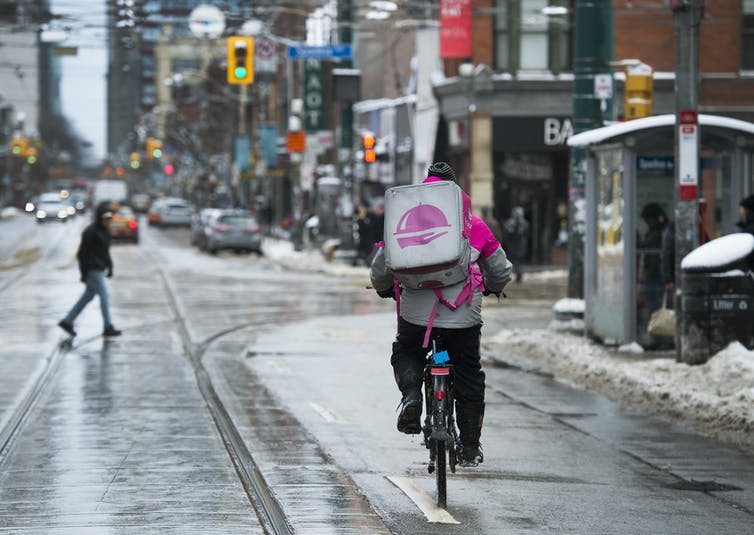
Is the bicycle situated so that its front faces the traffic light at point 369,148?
yes

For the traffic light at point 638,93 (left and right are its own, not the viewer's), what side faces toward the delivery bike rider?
back

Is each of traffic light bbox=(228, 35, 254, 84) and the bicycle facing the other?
yes

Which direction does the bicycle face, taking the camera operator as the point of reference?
facing away from the viewer

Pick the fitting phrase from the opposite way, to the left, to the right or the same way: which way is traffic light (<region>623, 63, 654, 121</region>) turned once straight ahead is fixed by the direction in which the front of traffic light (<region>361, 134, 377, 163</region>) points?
the opposite way

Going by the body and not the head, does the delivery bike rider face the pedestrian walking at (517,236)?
yes

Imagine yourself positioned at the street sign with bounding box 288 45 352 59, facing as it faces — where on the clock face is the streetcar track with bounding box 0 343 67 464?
The streetcar track is roughly at 12 o'clock from the street sign.

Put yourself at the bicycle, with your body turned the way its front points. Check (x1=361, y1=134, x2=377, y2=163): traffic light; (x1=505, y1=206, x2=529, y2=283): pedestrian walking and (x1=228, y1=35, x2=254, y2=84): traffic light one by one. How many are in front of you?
3

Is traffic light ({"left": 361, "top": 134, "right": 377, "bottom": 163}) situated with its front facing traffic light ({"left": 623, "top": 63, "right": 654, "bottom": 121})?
yes

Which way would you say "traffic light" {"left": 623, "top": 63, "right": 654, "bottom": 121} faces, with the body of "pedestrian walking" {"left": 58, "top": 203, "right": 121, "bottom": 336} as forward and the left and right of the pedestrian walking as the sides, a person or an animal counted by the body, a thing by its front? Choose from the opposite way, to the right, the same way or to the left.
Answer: to the left

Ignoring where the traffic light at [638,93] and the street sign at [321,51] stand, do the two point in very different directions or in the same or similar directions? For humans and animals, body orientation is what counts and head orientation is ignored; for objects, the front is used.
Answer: very different directions

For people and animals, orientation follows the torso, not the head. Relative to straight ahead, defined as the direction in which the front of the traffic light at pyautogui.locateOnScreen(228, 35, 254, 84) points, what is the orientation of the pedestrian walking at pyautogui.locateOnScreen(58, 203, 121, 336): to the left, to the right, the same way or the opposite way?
to the left

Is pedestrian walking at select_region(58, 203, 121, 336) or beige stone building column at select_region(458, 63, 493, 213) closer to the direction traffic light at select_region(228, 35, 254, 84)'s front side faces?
the pedestrian walking

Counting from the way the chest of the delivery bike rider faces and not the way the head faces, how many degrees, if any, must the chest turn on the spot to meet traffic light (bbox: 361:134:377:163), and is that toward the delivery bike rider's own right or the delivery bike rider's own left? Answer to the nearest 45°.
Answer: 0° — they already face it

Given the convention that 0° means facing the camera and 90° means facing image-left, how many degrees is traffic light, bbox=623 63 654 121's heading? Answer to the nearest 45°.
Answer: approximately 180°

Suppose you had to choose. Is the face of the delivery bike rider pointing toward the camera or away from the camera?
away from the camera
